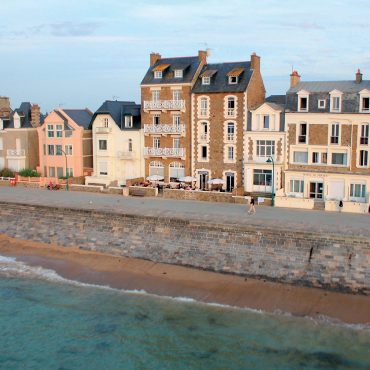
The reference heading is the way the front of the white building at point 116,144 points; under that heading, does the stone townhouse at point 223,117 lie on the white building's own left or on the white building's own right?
on the white building's own left

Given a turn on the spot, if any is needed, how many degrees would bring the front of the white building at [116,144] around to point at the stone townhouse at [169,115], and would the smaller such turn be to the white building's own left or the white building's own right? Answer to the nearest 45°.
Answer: approximately 45° to the white building's own left

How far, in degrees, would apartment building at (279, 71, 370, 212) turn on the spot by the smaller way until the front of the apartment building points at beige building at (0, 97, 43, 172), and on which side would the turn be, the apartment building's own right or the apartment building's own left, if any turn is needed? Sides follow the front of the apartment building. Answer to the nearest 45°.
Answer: approximately 90° to the apartment building's own right

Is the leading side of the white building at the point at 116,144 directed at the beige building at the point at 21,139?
no

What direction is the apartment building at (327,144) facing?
toward the camera

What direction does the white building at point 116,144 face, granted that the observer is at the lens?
facing the viewer

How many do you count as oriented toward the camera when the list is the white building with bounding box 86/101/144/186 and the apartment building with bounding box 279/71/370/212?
2

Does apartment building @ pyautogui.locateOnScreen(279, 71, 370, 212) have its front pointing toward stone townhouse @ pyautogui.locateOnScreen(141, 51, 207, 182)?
no

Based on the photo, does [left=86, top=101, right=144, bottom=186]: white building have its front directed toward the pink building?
no

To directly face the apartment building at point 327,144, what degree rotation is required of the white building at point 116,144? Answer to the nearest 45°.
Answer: approximately 45° to its left
